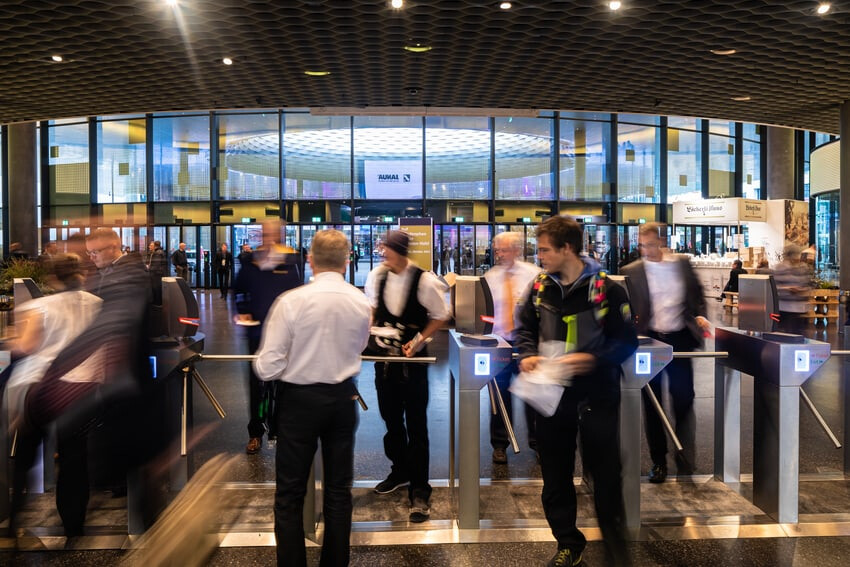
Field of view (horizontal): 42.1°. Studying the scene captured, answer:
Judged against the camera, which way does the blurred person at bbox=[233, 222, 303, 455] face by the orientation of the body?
toward the camera

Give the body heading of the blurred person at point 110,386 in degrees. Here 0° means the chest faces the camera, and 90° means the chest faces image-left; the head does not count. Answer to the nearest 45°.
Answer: approximately 45°

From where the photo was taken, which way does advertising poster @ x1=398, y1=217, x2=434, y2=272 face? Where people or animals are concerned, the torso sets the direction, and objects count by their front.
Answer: toward the camera

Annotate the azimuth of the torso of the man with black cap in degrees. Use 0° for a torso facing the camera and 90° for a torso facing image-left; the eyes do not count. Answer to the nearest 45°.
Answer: approximately 45°

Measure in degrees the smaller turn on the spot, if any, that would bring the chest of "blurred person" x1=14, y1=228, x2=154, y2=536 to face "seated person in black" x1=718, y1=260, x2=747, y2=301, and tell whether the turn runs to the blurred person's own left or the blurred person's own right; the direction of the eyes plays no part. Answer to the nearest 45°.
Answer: approximately 180°

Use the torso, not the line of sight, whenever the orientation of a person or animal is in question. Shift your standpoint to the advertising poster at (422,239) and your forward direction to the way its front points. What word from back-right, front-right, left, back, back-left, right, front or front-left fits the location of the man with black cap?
front

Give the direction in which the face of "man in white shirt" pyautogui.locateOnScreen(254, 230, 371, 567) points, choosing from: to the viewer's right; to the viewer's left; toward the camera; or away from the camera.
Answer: away from the camera

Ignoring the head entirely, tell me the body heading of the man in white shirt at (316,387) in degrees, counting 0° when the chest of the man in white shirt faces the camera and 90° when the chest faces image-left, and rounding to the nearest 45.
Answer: approximately 180°
